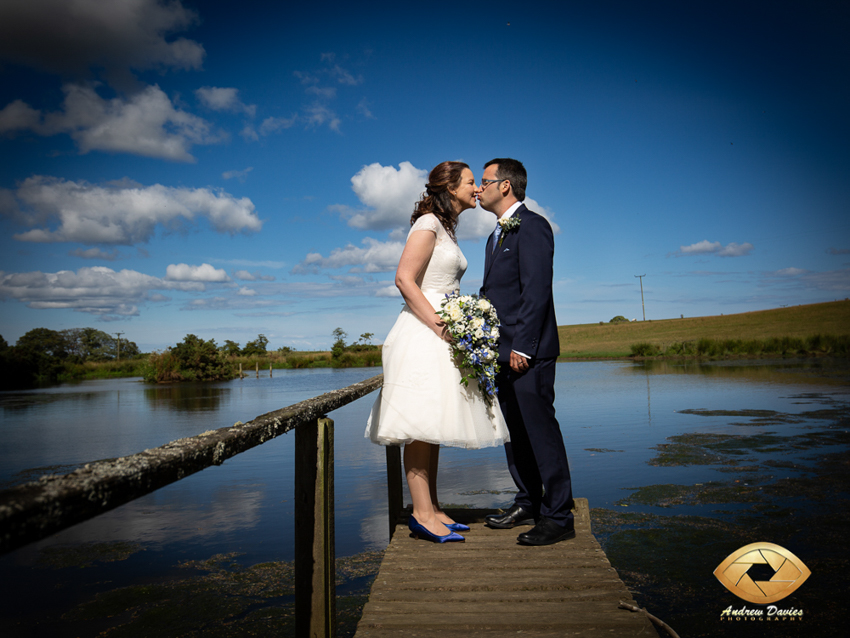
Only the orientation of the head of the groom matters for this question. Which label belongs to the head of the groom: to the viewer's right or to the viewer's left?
to the viewer's left

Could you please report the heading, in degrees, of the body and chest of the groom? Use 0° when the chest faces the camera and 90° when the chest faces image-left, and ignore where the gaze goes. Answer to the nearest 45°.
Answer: approximately 90°

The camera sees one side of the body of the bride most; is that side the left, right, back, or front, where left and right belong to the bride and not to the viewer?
right

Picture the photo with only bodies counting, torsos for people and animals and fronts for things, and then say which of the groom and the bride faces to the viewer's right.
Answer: the bride

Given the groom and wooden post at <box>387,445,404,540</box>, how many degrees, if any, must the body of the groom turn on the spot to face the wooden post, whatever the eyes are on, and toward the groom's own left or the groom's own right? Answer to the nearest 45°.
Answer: approximately 45° to the groom's own right

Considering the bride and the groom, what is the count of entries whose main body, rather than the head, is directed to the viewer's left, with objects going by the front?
1

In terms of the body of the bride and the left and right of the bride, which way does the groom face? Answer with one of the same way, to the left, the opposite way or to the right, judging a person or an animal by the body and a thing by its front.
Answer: the opposite way

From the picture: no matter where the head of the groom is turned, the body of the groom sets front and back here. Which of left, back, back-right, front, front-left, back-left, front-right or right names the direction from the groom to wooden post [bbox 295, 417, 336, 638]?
front-left

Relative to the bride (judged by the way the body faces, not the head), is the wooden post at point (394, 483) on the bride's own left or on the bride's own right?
on the bride's own left

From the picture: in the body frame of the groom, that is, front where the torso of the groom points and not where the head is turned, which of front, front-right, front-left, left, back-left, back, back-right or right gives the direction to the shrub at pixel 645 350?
right
